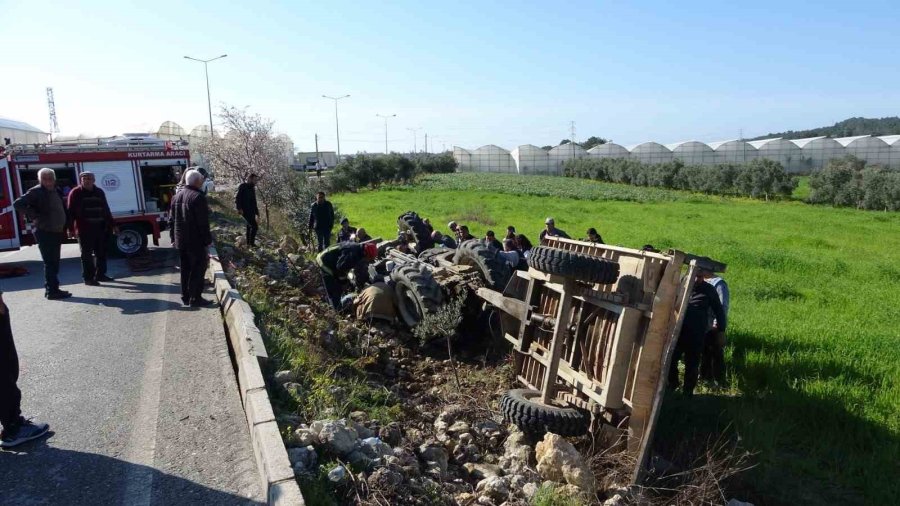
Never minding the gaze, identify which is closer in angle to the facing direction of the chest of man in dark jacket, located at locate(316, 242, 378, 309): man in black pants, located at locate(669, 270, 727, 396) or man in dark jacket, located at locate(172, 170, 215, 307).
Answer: the man in black pants

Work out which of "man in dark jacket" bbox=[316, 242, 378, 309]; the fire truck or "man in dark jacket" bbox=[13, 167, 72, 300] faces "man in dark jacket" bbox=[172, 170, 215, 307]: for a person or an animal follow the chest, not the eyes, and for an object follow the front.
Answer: "man in dark jacket" bbox=[13, 167, 72, 300]

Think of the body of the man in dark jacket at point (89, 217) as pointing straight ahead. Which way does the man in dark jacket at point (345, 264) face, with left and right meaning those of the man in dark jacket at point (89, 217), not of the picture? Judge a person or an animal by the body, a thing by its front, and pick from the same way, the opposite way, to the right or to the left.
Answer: to the left

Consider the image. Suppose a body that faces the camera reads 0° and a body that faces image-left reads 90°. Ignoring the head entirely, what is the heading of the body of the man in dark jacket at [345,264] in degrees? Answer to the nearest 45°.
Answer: approximately 270°

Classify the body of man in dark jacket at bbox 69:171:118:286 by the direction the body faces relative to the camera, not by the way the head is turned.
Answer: toward the camera

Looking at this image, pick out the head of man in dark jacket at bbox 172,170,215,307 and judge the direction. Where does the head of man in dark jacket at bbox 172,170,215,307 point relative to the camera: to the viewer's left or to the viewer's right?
to the viewer's right

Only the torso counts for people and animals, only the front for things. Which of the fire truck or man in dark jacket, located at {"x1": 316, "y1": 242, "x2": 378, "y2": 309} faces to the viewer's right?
the man in dark jacket

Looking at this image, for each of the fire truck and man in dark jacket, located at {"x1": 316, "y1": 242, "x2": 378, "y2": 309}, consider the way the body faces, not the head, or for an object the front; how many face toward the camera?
0

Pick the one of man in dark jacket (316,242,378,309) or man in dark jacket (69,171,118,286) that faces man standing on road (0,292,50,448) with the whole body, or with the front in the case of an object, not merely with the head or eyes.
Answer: man in dark jacket (69,171,118,286)

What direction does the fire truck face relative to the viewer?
to the viewer's left

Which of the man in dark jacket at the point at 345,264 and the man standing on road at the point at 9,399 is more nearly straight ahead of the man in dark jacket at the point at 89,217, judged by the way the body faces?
the man standing on road
